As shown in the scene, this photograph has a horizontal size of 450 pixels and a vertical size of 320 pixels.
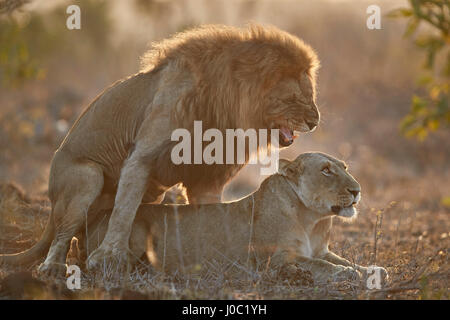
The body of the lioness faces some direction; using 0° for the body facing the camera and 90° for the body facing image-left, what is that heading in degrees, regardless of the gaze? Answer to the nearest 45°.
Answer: approximately 270°

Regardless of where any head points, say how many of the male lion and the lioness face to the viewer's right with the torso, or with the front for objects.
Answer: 2

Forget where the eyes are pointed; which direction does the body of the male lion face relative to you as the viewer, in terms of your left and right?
facing to the right of the viewer
